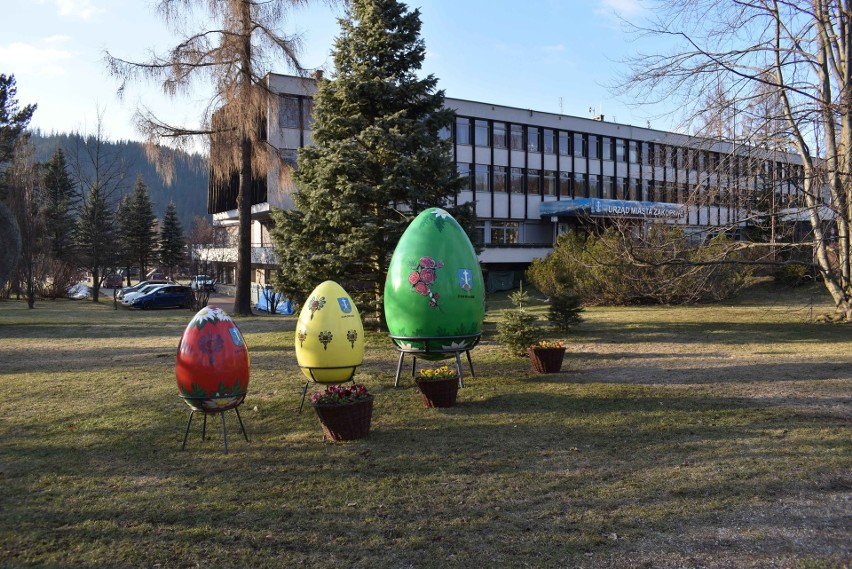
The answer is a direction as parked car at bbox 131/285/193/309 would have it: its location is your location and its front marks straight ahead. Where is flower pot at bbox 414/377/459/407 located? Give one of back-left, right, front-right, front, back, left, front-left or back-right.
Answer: left

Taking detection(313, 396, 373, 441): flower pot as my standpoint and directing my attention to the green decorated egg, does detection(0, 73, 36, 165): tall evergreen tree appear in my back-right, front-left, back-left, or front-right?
front-left

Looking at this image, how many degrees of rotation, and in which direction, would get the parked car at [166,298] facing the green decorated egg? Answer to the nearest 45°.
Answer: approximately 90° to its left

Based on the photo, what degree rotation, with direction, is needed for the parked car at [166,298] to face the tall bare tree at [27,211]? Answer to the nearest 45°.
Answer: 0° — it already faces it

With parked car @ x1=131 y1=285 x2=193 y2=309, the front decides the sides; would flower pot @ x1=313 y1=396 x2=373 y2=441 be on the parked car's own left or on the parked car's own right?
on the parked car's own left

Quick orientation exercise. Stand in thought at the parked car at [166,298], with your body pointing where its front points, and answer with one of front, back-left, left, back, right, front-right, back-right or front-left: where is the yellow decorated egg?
left

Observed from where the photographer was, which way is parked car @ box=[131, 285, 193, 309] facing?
facing to the left of the viewer
